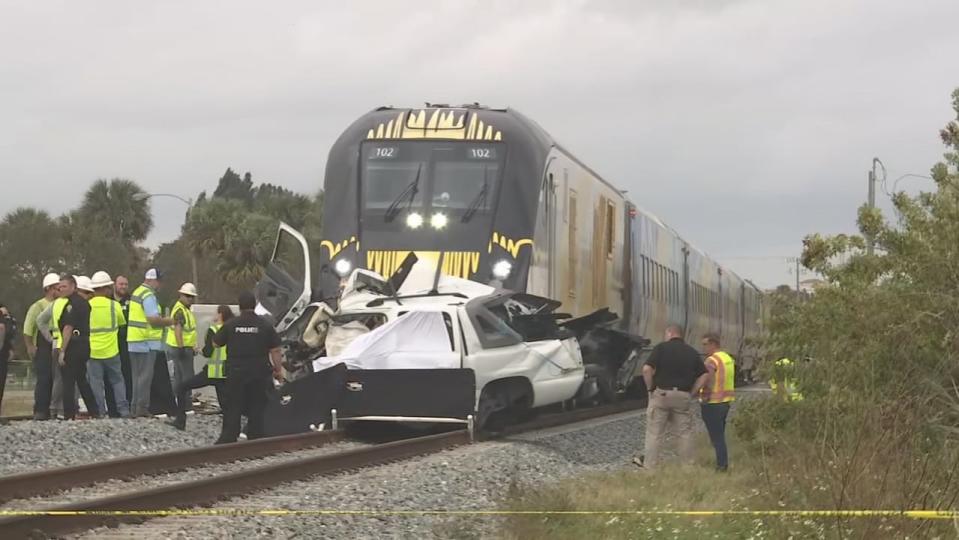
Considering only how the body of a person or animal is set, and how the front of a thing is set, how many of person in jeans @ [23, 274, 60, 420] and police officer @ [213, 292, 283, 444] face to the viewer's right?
1

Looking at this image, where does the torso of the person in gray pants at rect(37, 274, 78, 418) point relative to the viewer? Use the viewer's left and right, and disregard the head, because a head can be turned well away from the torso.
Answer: facing to the right of the viewer

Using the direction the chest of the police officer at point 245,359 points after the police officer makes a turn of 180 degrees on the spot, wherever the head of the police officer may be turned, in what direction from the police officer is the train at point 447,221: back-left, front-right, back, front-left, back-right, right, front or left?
back-left

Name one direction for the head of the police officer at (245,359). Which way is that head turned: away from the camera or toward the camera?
away from the camera

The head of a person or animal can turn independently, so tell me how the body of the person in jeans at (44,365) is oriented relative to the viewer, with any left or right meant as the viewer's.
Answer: facing to the right of the viewer

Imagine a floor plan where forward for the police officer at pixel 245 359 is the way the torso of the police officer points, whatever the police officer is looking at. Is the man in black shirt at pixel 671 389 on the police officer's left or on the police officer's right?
on the police officer's right

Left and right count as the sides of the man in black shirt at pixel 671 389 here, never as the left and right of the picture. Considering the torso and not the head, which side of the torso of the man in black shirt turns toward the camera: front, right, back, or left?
back

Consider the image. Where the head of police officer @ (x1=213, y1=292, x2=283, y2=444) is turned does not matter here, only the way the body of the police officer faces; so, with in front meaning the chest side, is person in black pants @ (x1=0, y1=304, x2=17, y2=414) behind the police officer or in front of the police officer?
in front

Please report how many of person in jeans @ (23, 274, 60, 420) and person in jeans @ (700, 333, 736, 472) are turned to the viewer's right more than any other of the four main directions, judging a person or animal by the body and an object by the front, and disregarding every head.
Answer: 1

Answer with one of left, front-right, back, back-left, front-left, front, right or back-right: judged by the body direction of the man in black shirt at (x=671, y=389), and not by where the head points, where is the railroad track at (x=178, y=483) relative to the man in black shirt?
back-left

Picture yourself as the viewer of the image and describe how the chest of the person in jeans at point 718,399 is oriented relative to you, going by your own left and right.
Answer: facing away from the viewer and to the left of the viewer

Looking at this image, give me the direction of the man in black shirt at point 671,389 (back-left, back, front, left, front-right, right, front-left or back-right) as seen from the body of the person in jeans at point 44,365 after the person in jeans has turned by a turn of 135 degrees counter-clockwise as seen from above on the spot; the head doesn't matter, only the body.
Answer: back

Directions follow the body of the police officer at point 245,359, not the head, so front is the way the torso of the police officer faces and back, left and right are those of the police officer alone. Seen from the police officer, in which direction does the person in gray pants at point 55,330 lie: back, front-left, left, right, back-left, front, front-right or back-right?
front-left

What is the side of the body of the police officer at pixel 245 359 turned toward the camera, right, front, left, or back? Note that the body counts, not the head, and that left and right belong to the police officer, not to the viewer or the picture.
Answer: back
